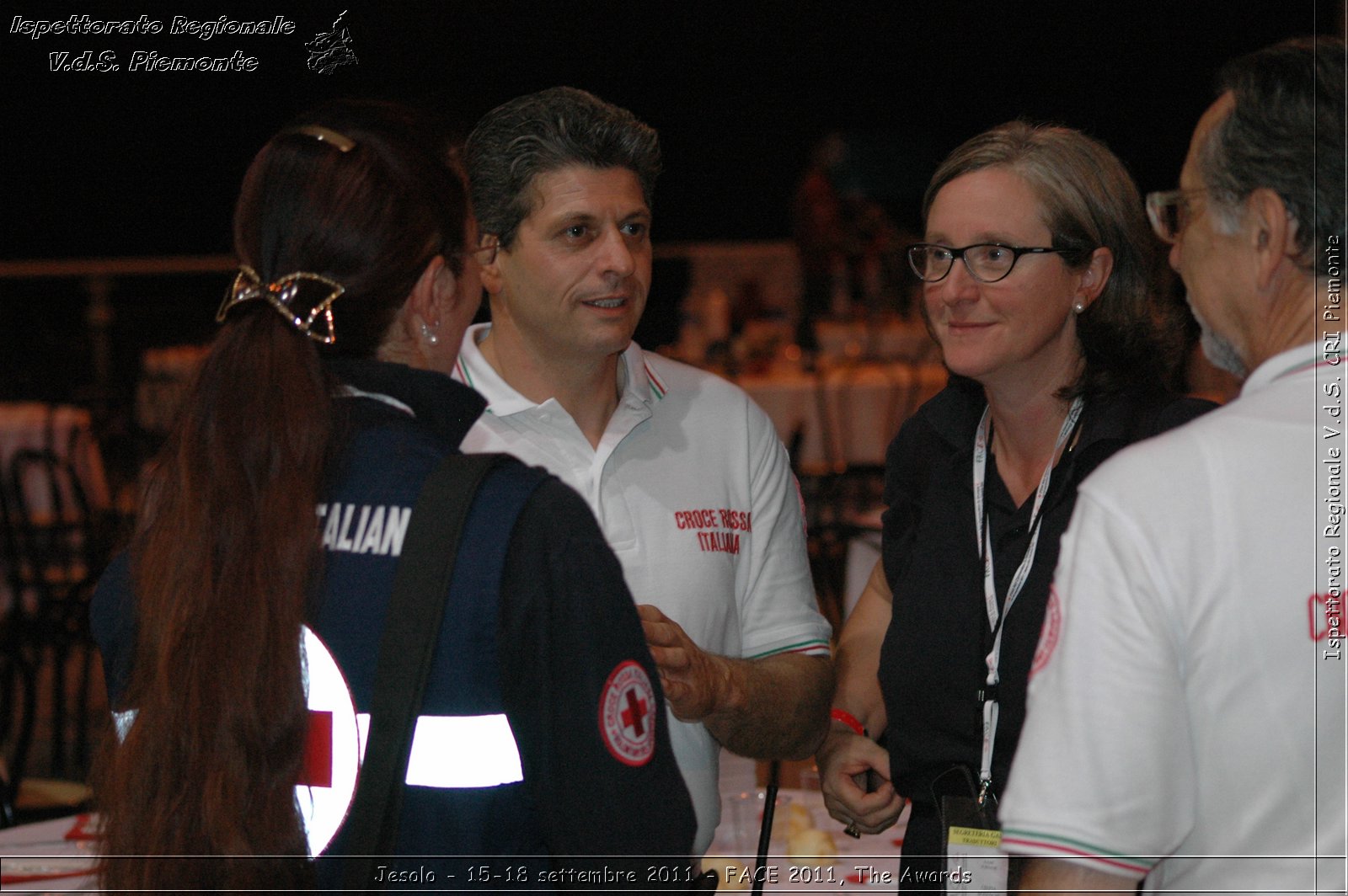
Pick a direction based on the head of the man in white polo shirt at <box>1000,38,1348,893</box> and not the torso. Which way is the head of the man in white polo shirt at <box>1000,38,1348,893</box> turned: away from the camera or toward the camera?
away from the camera

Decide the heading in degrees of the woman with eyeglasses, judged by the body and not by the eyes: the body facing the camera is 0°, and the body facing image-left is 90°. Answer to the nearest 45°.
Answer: approximately 45°

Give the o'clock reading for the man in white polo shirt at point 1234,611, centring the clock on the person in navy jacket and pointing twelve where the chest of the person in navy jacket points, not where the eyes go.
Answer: The man in white polo shirt is roughly at 2 o'clock from the person in navy jacket.

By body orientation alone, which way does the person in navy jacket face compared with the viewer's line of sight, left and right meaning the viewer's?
facing away from the viewer and to the right of the viewer

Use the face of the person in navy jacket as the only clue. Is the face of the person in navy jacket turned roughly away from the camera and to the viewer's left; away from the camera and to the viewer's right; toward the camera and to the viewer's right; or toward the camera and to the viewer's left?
away from the camera and to the viewer's right

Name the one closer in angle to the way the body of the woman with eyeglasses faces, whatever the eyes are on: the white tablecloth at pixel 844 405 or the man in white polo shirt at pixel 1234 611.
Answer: the man in white polo shirt

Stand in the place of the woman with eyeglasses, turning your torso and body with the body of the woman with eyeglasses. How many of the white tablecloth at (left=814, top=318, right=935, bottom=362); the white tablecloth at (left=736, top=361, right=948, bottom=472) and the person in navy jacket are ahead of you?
1

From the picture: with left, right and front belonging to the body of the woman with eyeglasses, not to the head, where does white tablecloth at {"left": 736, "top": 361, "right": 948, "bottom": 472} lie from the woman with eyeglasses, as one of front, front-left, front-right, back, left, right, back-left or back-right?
back-right

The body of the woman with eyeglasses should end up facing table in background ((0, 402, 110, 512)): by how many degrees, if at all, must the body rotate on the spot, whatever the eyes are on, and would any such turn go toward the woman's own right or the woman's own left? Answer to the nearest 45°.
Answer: approximately 90° to the woman's own right

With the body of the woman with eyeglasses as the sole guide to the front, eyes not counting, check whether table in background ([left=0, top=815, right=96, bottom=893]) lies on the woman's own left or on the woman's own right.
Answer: on the woman's own right

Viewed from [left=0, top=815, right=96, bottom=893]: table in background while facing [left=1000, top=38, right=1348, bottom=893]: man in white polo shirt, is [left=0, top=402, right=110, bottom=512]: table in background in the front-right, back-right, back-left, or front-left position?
back-left

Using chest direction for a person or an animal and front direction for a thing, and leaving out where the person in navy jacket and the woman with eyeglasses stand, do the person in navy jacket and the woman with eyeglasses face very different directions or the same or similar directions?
very different directions
